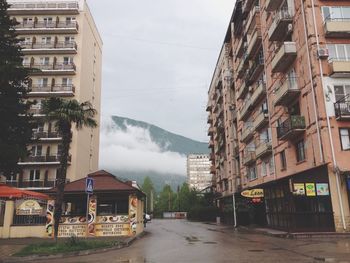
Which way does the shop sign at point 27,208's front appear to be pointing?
toward the camera

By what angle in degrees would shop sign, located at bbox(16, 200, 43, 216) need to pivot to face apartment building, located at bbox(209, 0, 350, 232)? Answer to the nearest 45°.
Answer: approximately 45° to its left

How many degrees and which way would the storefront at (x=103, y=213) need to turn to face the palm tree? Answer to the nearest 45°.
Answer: approximately 45° to its right

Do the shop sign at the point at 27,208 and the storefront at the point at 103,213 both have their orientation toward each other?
no

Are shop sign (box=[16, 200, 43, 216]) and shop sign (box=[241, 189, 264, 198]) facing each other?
no

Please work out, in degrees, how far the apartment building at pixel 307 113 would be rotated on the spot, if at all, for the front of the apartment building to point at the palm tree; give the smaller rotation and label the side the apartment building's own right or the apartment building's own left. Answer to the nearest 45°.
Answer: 0° — it already faces it

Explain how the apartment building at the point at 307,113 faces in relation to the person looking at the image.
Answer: facing the viewer and to the left of the viewer

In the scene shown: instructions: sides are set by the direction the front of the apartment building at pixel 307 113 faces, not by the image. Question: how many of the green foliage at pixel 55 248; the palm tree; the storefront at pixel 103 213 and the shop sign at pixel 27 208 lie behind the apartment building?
0

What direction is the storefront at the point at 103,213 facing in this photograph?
toward the camera

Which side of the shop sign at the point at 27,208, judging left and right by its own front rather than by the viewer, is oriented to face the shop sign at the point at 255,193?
left

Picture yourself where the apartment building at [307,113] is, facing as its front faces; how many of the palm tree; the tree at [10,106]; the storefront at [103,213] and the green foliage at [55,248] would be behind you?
0

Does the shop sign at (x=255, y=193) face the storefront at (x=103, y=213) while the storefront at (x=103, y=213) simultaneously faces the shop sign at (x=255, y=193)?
no

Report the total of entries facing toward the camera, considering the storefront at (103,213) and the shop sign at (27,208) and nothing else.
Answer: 2

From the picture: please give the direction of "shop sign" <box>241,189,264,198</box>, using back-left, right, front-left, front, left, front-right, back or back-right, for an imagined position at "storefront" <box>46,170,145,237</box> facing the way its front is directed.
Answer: left
